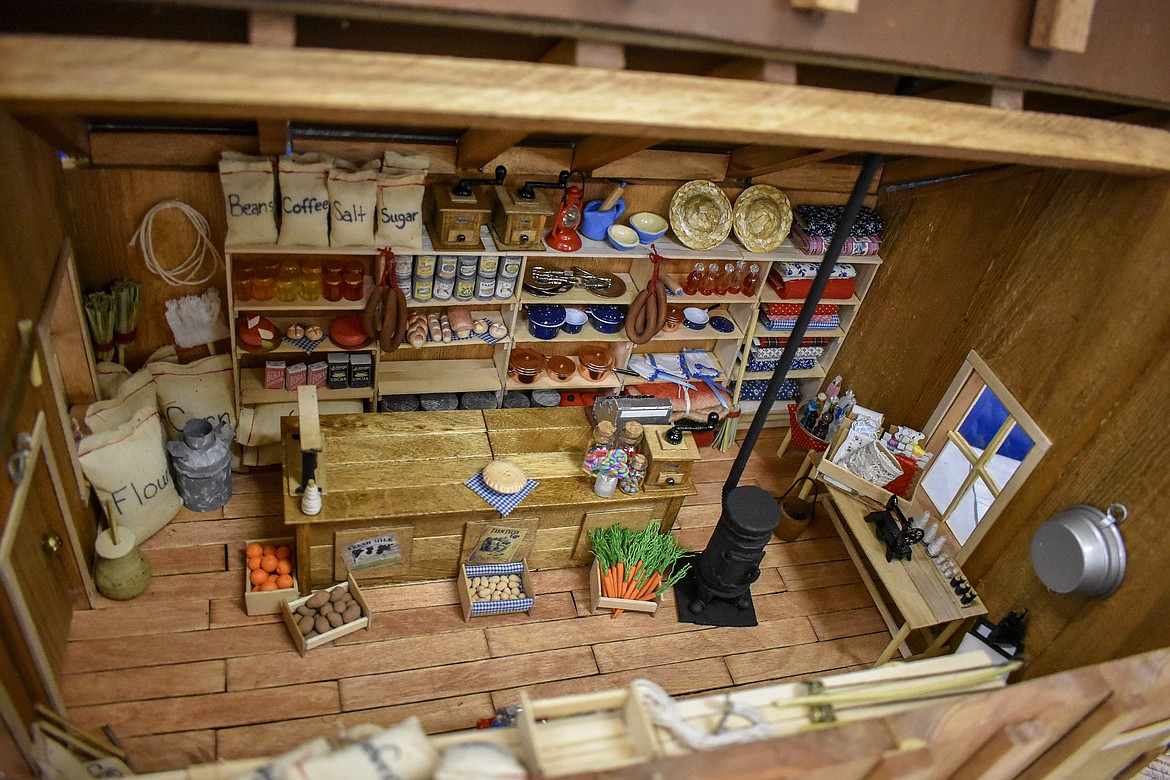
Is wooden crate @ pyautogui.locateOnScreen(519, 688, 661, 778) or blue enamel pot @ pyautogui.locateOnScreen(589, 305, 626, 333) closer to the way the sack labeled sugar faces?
the wooden crate

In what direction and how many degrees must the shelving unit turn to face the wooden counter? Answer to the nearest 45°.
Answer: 0° — it already faces it

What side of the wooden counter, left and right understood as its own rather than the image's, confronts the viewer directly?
front

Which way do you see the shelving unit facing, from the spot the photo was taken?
facing the viewer

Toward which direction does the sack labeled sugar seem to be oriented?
toward the camera

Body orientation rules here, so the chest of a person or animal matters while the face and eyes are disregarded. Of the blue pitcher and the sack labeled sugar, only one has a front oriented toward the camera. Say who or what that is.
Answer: the sack labeled sugar

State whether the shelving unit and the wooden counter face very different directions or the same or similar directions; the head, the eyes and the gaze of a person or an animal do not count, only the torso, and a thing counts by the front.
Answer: same or similar directions

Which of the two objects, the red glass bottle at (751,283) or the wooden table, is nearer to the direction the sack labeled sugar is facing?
the wooden table
